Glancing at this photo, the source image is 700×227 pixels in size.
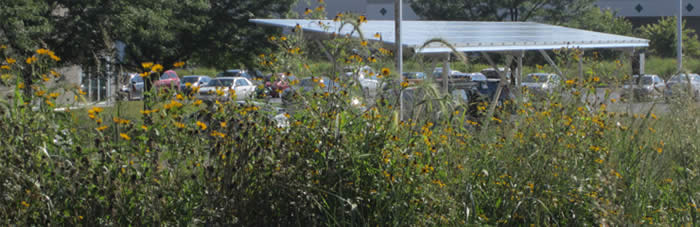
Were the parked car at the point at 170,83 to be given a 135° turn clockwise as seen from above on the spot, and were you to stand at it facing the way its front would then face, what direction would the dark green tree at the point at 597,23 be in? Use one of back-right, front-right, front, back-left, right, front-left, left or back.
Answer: front-right

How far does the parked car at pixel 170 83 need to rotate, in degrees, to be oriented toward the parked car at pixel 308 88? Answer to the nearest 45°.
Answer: approximately 135° to its left

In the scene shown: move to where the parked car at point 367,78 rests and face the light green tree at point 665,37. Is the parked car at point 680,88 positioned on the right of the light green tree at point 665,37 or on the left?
right

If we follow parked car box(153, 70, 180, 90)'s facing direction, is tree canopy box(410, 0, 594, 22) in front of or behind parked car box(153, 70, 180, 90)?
behind

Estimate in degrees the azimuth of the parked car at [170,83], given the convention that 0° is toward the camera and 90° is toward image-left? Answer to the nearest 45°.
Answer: approximately 45°
